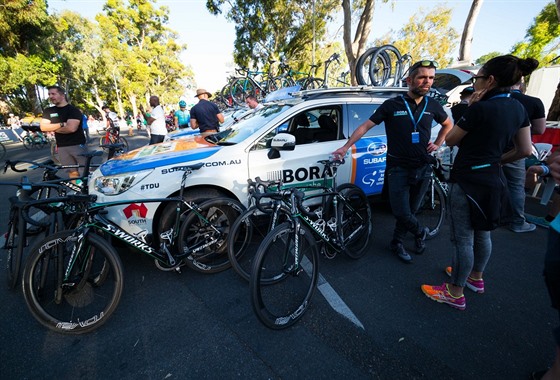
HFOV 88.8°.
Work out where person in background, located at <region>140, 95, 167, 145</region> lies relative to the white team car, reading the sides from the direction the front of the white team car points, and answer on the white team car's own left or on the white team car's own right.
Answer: on the white team car's own right

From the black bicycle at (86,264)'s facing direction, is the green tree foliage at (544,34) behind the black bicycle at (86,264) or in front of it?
behind

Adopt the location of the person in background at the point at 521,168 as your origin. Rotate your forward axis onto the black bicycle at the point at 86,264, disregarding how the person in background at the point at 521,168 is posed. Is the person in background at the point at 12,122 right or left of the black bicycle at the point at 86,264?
right

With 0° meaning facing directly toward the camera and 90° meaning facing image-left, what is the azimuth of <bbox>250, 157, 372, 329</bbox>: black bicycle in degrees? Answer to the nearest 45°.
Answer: approximately 45°

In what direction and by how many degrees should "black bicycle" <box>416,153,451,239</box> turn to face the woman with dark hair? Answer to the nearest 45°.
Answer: approximately 45° to its left

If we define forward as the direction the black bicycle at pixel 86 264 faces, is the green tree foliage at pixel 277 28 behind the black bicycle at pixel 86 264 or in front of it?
behind

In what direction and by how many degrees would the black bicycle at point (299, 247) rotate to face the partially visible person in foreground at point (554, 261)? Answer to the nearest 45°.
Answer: approximately 90° to its left

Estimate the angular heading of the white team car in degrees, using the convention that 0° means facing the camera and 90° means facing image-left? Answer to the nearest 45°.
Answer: approximately 45°

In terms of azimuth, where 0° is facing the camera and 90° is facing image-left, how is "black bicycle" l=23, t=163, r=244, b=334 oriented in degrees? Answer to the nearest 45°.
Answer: approximately 45°

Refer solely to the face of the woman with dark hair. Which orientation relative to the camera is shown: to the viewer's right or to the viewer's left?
to the viewer's left
